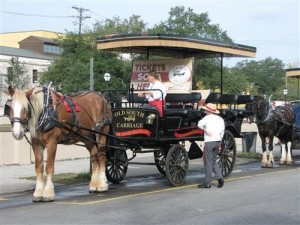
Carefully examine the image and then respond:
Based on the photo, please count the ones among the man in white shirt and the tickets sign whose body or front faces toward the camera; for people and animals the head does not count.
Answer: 1

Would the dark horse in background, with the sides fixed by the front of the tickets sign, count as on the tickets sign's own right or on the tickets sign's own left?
on the tickets sign's own left

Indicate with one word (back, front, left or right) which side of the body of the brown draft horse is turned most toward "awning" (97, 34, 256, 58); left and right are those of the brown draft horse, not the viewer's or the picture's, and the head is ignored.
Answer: back

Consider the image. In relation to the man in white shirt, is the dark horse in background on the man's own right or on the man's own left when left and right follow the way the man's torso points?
on the man's own right

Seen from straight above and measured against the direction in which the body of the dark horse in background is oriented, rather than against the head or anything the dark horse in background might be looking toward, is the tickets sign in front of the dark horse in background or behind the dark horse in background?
in front

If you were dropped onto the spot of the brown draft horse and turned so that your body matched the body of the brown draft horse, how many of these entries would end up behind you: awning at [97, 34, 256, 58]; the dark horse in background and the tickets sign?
3

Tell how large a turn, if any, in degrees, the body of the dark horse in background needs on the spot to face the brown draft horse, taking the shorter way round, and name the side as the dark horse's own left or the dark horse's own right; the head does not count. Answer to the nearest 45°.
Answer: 0° — it already faces it

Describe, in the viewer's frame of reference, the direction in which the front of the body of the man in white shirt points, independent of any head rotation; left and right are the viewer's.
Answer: facing away from the viewer and to the left of the viewer

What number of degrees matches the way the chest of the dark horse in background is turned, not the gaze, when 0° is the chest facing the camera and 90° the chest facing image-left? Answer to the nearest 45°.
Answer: approximately 45°
